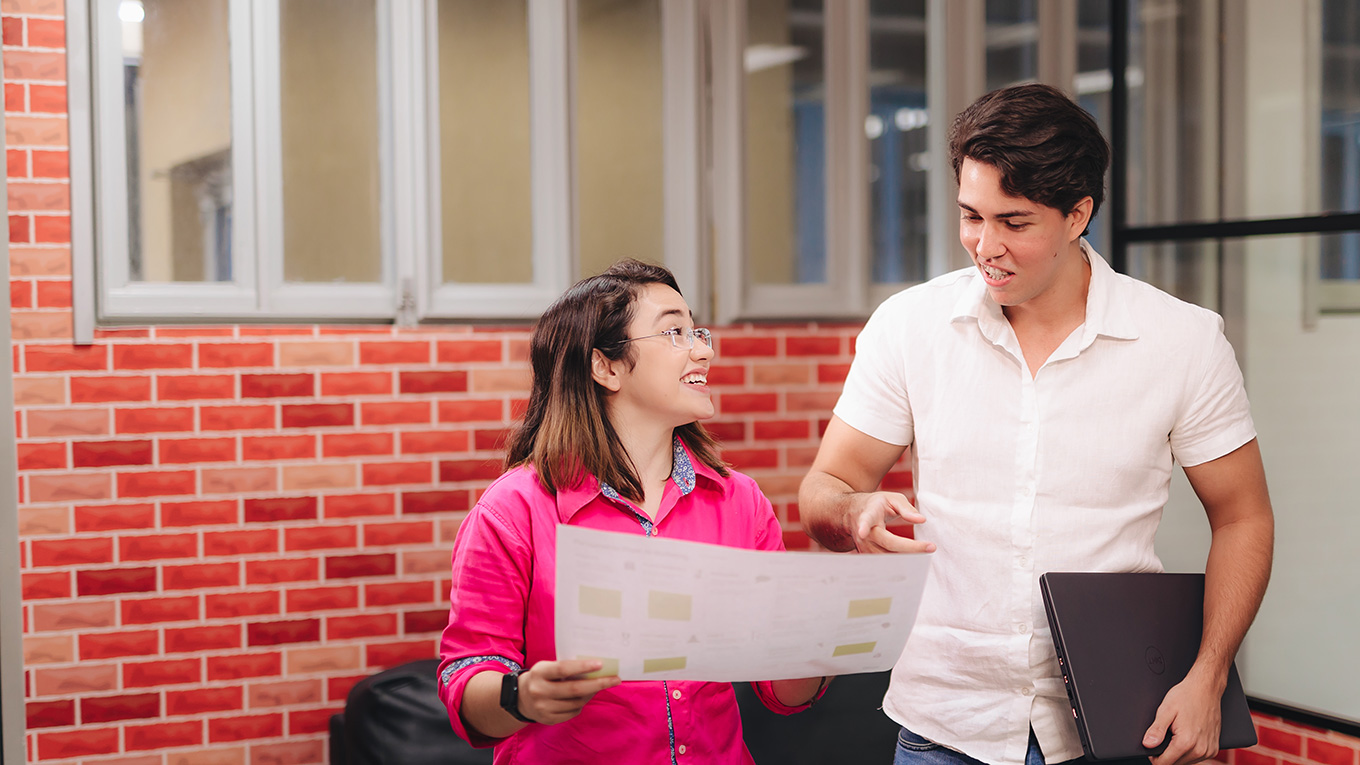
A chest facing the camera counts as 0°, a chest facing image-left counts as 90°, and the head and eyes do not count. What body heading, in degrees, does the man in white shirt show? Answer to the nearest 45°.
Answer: approximately 0°

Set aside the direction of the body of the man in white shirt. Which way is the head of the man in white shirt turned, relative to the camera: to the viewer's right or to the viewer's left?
to the viewer's left

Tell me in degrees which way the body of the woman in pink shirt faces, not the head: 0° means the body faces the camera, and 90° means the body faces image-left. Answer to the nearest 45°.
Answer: approximately 315°

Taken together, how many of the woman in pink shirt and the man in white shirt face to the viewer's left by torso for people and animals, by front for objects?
0
